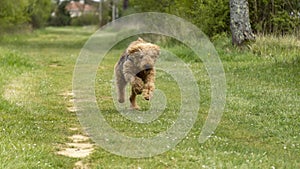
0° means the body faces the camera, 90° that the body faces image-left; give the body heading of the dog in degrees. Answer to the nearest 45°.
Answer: approximately 315°
